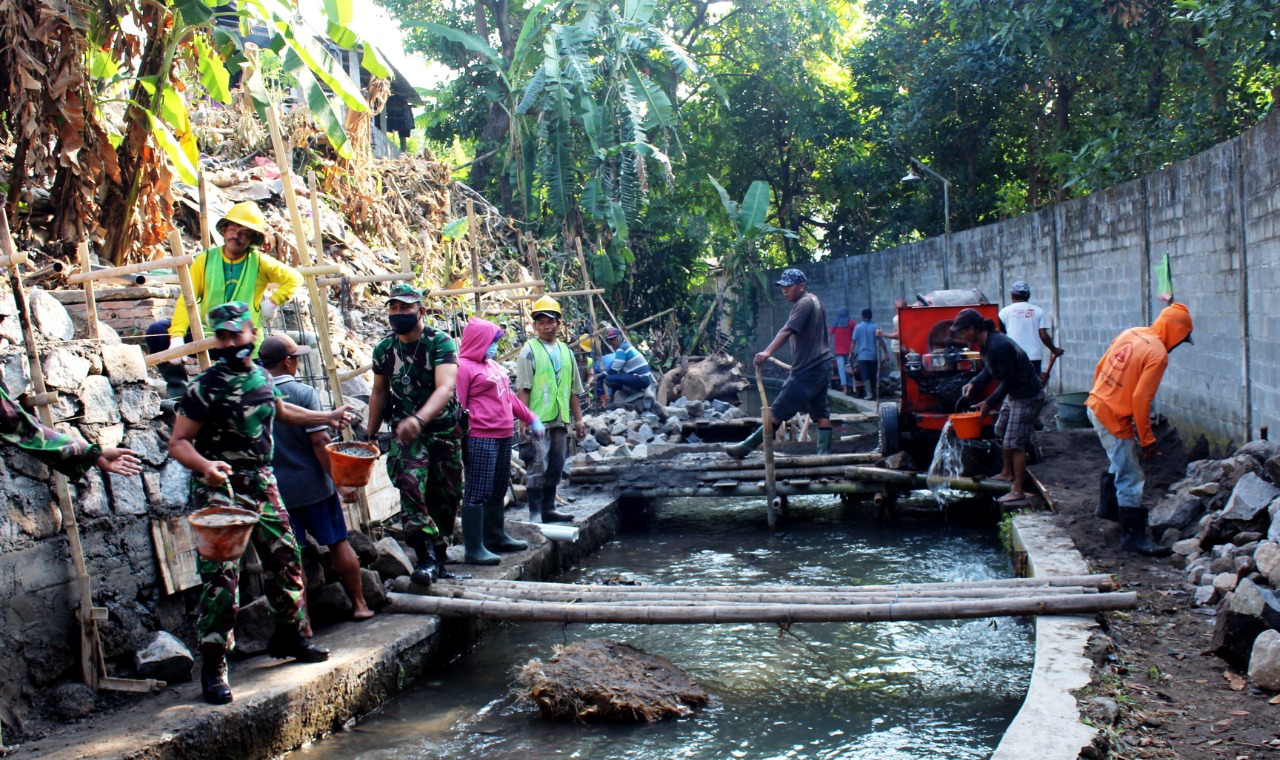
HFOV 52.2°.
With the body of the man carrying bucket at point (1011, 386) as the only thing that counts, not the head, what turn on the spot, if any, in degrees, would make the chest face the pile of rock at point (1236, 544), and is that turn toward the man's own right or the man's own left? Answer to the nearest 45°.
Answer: approximately 135° to the man's own left

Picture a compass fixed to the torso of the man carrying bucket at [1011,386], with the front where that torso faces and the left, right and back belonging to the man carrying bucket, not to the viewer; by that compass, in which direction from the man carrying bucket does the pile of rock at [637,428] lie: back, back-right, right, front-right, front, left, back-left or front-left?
front-right

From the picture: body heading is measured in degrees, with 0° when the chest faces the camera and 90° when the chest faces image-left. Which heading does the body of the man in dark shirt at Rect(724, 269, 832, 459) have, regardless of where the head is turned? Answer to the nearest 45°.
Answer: approximately 90°

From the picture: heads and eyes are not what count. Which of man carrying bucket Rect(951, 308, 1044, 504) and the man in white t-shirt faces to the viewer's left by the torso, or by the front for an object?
the man carrying bucket

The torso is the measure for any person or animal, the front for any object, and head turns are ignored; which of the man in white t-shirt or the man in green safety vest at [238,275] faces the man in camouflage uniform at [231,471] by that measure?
the man in green safety vest

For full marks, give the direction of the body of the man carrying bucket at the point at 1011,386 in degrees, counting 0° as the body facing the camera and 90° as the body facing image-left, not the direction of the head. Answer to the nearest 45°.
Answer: approximately 90°

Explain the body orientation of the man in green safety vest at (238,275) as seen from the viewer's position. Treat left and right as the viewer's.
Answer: facing the viewer
